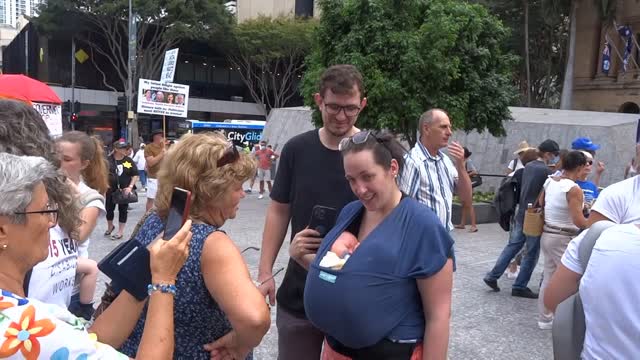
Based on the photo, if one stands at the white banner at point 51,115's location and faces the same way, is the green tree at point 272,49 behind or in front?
behind

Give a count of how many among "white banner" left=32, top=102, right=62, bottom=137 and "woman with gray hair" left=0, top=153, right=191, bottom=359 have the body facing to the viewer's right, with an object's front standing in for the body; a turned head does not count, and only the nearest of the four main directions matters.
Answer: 1

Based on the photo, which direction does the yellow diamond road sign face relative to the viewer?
toward the camera

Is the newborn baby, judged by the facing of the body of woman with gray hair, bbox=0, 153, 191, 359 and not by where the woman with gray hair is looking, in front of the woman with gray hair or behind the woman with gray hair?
in front

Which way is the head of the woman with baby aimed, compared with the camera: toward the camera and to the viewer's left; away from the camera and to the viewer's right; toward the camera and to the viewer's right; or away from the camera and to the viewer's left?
toward the camera and to the viewer's left

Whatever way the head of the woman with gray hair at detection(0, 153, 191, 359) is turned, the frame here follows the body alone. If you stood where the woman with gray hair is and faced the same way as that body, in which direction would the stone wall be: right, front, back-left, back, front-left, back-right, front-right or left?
front-left

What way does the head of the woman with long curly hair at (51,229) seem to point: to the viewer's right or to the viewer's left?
to the viewer's right

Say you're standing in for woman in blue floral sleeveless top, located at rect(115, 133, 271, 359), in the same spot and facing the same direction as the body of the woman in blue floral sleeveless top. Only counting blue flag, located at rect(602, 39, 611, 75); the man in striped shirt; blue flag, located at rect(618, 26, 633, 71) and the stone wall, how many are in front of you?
4

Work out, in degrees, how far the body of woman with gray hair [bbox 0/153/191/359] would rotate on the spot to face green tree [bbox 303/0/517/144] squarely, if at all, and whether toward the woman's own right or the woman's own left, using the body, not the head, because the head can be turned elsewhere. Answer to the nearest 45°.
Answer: approximately 45° to the woman's own left

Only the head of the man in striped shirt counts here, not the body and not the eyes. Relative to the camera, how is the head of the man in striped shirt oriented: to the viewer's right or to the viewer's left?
to the viewer's right

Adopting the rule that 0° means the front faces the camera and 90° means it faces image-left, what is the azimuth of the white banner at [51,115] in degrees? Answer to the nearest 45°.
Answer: approximately 0°

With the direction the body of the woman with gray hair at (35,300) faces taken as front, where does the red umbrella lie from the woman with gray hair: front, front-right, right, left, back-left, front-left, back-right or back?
left

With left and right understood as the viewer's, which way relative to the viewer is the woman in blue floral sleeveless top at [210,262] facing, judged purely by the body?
facing away from the viewer and to the right of the viewer

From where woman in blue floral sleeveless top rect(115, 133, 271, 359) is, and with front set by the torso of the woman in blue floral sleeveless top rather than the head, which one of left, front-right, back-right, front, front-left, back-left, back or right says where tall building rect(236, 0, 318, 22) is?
front-left

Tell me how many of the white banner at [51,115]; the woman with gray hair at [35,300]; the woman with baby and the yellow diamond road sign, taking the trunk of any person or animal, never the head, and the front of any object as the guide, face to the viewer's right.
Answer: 1

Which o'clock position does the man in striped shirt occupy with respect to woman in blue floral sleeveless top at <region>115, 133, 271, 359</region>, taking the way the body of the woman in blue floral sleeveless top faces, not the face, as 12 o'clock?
The man in striped shirt is roughly at 12 o'clock from the woman in blue floral sleeveless top.

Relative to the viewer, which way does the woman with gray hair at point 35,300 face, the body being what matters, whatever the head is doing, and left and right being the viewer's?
facing to the right of the viewer

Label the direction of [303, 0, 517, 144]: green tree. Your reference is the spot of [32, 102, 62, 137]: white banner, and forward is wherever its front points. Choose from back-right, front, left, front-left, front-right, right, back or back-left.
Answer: back-left
